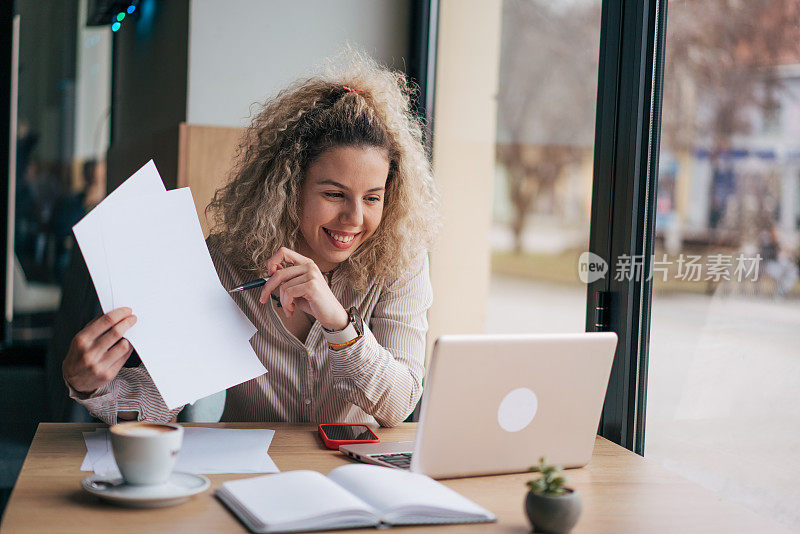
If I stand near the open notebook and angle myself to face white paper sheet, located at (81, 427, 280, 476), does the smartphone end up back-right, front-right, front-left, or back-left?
front-right

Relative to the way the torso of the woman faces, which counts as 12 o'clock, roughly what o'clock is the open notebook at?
The open notebook is roughly at 12 o'clock from the woman.

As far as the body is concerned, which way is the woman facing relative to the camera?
toward the camera

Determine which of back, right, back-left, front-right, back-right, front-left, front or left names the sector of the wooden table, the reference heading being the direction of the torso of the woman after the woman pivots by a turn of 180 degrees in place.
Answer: back

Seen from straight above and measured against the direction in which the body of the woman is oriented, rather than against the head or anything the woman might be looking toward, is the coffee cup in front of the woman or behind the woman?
in front

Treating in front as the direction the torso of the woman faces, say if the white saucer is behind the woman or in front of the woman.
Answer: in front

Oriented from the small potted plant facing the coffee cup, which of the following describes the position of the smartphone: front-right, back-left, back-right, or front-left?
front-right

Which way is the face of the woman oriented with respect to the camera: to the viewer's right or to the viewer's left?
to the viewer's right
